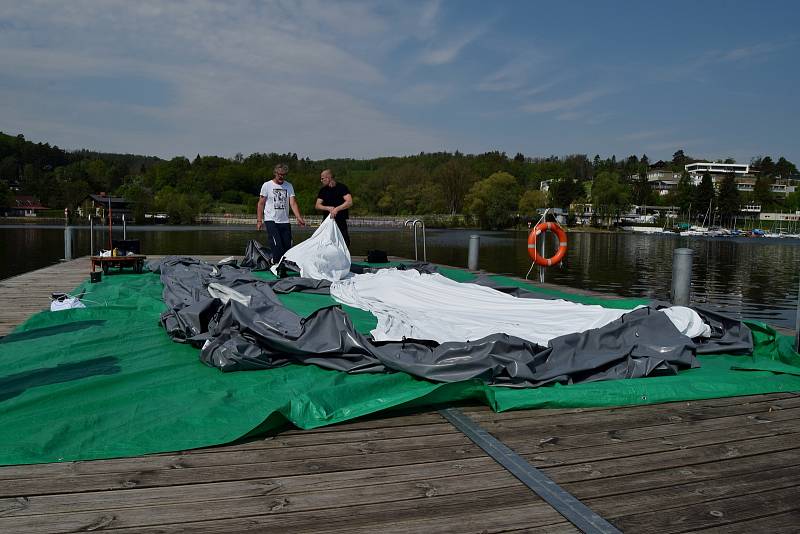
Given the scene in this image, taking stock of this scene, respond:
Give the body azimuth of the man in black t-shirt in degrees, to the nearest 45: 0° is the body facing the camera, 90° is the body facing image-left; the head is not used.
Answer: approximately 45°

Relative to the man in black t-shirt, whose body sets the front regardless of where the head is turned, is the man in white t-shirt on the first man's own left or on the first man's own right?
on the first man's own right

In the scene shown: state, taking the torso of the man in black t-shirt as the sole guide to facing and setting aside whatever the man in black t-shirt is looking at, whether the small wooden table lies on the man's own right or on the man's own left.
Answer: on the man's own right

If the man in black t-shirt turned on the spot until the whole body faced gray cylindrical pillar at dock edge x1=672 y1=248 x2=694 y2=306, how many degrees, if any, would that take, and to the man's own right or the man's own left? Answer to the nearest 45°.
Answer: approximately 90° to the man's own left
